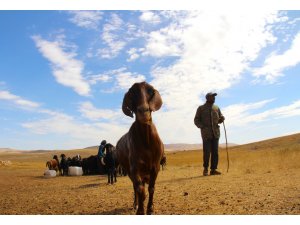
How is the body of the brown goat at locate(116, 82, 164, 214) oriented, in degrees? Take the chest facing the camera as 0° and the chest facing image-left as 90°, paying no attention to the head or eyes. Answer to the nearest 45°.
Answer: approximately 0°

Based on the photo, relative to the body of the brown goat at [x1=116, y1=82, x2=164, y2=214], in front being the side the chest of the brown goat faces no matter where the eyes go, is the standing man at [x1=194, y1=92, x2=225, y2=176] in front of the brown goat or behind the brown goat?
behind

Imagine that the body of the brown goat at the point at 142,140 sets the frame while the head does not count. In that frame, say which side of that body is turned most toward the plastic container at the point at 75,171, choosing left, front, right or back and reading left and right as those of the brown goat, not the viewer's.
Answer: back

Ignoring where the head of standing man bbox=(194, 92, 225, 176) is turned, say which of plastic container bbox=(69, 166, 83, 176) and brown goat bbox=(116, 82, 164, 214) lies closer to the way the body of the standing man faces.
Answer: the brown goat

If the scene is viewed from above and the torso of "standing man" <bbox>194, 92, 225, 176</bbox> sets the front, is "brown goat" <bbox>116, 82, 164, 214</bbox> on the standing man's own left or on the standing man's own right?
on the standing man's own right

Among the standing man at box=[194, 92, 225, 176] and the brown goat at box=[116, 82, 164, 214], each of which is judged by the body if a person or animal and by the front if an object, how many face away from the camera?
0
